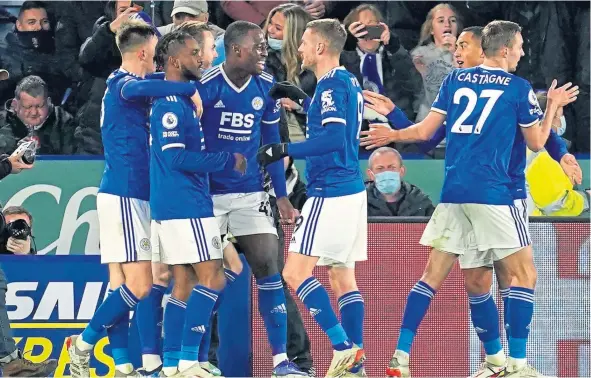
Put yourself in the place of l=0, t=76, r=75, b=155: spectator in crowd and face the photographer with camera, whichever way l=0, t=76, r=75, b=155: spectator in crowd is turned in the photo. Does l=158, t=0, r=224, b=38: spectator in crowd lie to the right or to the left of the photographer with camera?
left

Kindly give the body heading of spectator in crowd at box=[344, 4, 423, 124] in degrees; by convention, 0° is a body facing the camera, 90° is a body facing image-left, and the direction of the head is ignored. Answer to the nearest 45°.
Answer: approximately 0°

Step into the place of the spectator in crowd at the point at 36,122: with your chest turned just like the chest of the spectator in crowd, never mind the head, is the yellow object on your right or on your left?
on your left

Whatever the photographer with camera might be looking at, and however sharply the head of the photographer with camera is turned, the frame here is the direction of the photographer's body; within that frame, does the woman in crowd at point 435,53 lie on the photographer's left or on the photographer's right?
on the photographer's left

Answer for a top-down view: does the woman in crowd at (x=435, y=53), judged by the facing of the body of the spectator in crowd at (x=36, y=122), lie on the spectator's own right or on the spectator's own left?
on the spectator's own left
